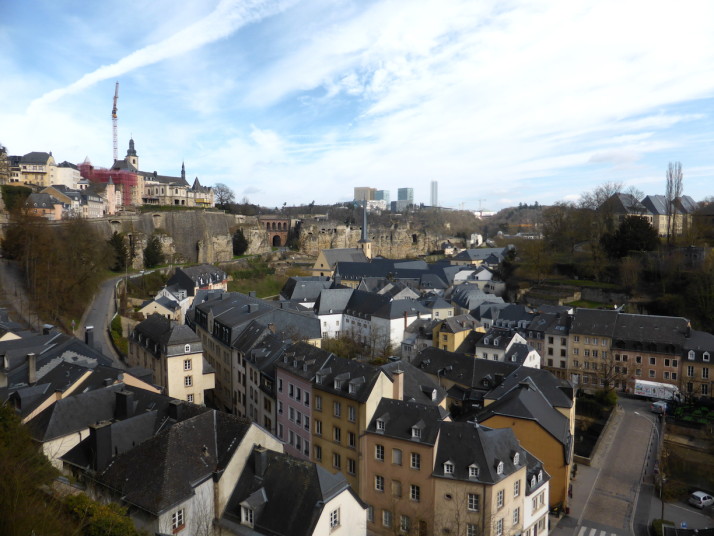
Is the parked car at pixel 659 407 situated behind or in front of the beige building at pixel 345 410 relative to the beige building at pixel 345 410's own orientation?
behind

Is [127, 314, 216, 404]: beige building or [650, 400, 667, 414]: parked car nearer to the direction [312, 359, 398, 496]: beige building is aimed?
the beige building

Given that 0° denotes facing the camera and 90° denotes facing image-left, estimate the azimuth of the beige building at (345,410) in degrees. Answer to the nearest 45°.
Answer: approximately 45°

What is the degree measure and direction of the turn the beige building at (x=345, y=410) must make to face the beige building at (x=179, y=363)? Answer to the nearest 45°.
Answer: approximately 90° to its right

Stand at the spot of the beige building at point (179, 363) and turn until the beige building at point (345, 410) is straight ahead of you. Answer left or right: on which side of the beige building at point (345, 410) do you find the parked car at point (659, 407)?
left

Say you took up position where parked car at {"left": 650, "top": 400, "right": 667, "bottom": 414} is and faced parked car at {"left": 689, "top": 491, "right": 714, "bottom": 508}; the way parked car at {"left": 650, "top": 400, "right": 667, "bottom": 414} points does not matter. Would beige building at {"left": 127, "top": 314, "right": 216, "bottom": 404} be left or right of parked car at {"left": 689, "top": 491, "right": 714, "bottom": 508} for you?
right

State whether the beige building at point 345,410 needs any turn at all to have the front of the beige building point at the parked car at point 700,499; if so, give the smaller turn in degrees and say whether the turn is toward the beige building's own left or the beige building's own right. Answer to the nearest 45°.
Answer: approximately 135° to the beige building's own left
